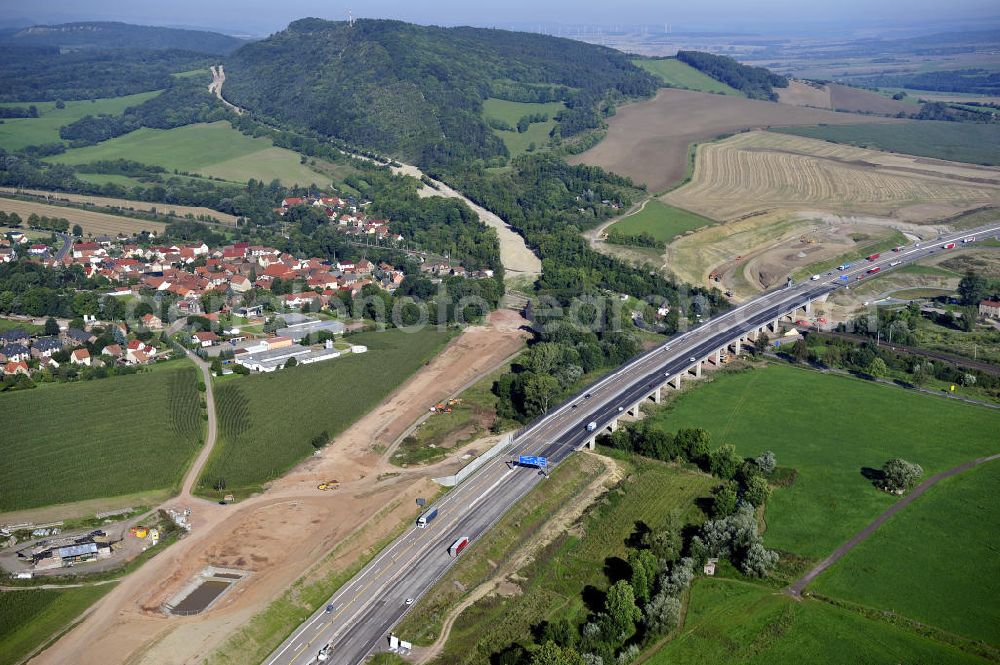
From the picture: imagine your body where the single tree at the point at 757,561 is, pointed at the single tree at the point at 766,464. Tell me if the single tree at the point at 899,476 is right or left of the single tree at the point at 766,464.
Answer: right

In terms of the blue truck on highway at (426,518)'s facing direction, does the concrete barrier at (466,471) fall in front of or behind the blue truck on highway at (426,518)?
behind

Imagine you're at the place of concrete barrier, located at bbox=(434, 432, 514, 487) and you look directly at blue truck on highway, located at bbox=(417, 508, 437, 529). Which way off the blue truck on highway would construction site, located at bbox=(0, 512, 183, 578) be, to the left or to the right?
right

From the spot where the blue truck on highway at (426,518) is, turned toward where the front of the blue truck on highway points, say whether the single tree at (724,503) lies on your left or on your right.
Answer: on your left

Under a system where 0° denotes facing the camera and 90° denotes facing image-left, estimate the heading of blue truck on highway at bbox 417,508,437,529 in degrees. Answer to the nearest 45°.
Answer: approximately 45°

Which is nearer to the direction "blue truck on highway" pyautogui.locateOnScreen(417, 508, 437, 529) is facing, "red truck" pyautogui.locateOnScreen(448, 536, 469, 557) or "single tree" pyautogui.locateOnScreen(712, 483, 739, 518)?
the red truck

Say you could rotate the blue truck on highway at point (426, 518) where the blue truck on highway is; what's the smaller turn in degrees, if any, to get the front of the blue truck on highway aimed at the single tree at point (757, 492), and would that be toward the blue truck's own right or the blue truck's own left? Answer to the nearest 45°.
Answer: approximately 135° to the blue truck's own left

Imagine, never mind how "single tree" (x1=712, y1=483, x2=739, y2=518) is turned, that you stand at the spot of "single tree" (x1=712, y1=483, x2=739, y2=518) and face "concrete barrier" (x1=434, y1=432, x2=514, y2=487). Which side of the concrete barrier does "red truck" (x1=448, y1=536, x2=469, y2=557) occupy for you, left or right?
left

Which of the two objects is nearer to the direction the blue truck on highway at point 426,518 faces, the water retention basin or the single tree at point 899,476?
the water retention basin

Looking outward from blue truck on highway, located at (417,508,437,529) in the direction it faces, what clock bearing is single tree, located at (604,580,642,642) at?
The single tree is roughly at 9 o'clock from the blue truck on highway.

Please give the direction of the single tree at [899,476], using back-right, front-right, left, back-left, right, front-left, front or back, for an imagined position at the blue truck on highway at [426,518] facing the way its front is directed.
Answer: back-left

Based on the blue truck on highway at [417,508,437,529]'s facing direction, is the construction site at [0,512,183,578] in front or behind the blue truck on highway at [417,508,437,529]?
in front

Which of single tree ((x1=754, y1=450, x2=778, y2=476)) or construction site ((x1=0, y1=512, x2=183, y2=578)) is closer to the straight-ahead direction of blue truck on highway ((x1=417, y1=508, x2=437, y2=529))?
the construction site

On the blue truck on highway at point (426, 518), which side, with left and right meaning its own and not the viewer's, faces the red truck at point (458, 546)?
left

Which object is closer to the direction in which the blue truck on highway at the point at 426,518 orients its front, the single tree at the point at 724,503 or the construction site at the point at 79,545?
the construction site
